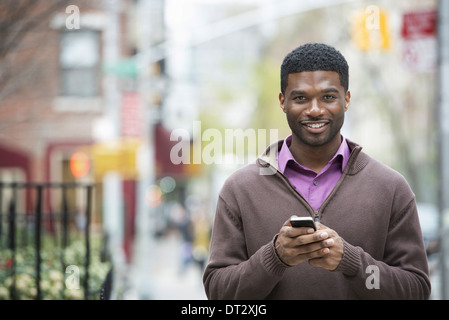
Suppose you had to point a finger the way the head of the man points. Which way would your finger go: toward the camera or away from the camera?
toward the camera

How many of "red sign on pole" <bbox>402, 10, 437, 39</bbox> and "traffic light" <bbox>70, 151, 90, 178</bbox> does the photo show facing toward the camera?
2

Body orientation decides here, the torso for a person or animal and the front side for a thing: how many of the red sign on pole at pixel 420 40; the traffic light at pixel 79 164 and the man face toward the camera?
3

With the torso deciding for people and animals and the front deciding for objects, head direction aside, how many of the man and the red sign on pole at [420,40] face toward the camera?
2

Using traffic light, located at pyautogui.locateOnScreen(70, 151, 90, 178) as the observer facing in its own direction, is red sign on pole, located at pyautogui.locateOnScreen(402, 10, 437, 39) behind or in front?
in front

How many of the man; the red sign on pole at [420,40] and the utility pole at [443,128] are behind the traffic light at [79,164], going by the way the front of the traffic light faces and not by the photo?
0

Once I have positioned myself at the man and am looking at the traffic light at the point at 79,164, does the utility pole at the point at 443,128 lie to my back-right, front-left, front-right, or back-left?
front-right

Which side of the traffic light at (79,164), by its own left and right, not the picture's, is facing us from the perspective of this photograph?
front

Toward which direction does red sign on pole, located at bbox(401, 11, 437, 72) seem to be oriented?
toward the camera

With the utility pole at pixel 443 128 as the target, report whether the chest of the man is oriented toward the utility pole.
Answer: no

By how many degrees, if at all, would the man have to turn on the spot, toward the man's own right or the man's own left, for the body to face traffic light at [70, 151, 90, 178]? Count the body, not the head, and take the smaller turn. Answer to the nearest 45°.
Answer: approximately 135° to the man's own right

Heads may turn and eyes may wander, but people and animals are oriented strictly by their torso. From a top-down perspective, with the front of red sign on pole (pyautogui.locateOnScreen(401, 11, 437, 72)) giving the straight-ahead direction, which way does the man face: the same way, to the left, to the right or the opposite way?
the same way

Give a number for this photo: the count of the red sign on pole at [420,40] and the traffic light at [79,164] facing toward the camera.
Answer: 2

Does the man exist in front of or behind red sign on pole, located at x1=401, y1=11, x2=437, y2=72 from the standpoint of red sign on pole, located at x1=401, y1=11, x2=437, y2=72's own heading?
in front

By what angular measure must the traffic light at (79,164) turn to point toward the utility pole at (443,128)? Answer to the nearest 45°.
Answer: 0° — it already faces it
